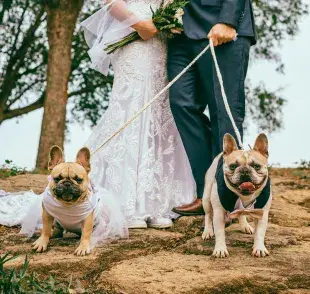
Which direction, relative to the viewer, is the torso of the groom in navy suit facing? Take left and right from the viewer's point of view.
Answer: facing the viewer and to the left of the viewer

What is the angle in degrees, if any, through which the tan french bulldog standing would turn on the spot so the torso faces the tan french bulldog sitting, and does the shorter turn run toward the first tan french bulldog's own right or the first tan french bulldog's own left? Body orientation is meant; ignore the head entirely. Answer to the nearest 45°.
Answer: approximately 90° to the first tan french bulldog's own right

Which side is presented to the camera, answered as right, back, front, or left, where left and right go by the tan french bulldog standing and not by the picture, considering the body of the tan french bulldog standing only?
front

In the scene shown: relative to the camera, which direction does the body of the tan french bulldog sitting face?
toward the camera

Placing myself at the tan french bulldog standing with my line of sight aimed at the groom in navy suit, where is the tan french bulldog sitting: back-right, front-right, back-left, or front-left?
front-left

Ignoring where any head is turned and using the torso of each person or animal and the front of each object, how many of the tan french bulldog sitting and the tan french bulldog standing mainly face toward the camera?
2
